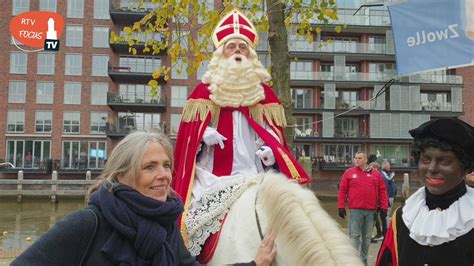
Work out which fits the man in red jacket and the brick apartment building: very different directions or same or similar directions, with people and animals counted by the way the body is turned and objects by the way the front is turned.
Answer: same or similar directions

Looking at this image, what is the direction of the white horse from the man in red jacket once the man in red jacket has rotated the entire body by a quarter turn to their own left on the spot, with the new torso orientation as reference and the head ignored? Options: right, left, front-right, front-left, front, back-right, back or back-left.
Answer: right

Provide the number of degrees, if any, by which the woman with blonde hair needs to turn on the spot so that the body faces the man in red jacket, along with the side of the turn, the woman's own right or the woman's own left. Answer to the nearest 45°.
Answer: approximately 90° to the woman's own left

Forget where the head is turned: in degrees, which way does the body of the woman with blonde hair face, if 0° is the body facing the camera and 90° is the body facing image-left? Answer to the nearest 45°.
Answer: approximately 315°

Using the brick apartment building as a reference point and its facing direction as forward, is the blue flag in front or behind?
in front

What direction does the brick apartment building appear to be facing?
toward the camera

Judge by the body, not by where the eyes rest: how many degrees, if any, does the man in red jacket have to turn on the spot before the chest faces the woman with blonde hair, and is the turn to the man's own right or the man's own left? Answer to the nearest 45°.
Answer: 0° — they already face them

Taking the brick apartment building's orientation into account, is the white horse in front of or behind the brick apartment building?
in front

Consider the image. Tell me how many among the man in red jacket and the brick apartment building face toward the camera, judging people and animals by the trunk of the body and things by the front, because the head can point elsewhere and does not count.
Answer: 2

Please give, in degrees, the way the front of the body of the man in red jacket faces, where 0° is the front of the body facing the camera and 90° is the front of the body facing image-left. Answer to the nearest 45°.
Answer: approximately 0°

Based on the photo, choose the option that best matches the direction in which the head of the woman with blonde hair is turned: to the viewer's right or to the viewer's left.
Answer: to the viewer's right
